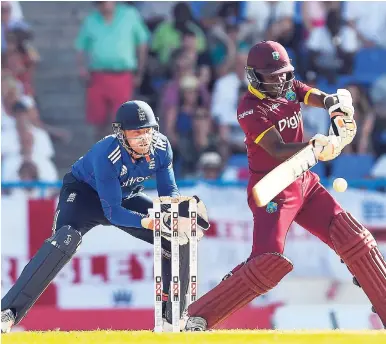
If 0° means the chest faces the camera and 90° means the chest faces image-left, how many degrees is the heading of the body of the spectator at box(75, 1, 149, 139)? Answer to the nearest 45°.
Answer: approximately 0°

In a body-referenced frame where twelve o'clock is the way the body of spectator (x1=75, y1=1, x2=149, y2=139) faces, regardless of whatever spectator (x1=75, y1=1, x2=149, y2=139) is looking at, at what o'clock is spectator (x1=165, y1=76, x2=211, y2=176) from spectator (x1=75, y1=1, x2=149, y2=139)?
spectator (x1=165, y1=76, x2=211, y2=176) is roughly at 10 o'clock from spectator (x1=75, y1=1, x2=149, y2=139).

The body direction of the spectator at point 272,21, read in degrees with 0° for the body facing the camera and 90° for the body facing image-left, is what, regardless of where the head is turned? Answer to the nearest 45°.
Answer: approximately 0°
